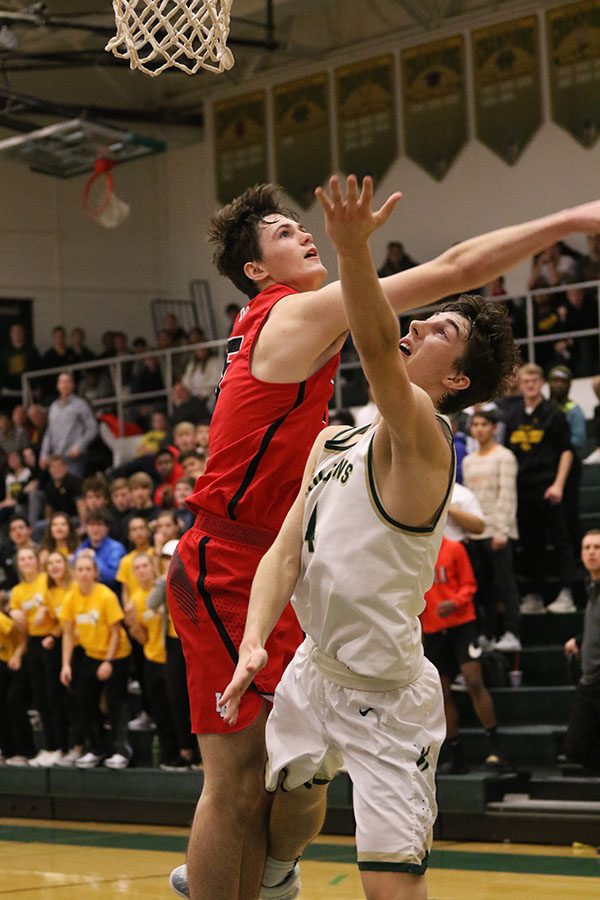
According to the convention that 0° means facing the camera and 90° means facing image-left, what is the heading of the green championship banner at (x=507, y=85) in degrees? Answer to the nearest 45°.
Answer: approximately 45°

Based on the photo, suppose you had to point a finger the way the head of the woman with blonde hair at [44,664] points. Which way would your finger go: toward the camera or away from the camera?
toward the camera

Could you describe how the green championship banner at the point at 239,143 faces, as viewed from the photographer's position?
facing the viewer and to the left of the viewer

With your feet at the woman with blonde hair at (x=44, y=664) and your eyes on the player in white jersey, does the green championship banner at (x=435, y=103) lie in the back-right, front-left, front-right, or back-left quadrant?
back-left

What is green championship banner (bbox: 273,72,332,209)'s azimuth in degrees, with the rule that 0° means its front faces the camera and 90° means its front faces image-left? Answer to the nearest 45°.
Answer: approximately 45°

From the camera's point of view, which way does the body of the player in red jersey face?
to the viewer's right

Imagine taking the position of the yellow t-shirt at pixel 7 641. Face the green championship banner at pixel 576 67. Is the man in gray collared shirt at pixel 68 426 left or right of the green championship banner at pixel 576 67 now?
left

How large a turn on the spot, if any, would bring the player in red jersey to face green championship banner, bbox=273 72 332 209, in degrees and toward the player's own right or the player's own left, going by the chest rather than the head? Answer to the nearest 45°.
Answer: approximately 90° to the player's own left

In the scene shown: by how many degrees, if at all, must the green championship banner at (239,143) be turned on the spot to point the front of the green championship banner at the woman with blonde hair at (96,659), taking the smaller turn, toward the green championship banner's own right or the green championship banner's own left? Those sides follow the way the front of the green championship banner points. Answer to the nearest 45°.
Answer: approximately 45° to the green championship banner's own left

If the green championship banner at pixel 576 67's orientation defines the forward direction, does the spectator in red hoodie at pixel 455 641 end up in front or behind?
in front

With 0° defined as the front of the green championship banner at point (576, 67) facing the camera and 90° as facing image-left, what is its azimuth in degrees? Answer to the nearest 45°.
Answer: approximately 45°

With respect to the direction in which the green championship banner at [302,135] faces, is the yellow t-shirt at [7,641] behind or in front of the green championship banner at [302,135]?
in front

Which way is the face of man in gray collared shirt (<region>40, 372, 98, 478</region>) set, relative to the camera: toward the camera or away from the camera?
toward the camera

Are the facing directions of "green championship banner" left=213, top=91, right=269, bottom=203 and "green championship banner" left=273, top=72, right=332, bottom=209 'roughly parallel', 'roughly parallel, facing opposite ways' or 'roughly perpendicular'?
roughly parallel
